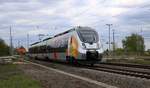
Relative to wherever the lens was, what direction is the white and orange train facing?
facing the viewer and to the right of the viewer
